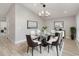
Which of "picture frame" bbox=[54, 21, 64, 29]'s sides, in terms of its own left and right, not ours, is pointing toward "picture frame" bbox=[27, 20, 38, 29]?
right

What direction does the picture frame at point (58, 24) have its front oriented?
toward the camera

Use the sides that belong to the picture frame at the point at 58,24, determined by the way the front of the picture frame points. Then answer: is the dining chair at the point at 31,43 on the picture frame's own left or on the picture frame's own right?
on the picture frame's own right
